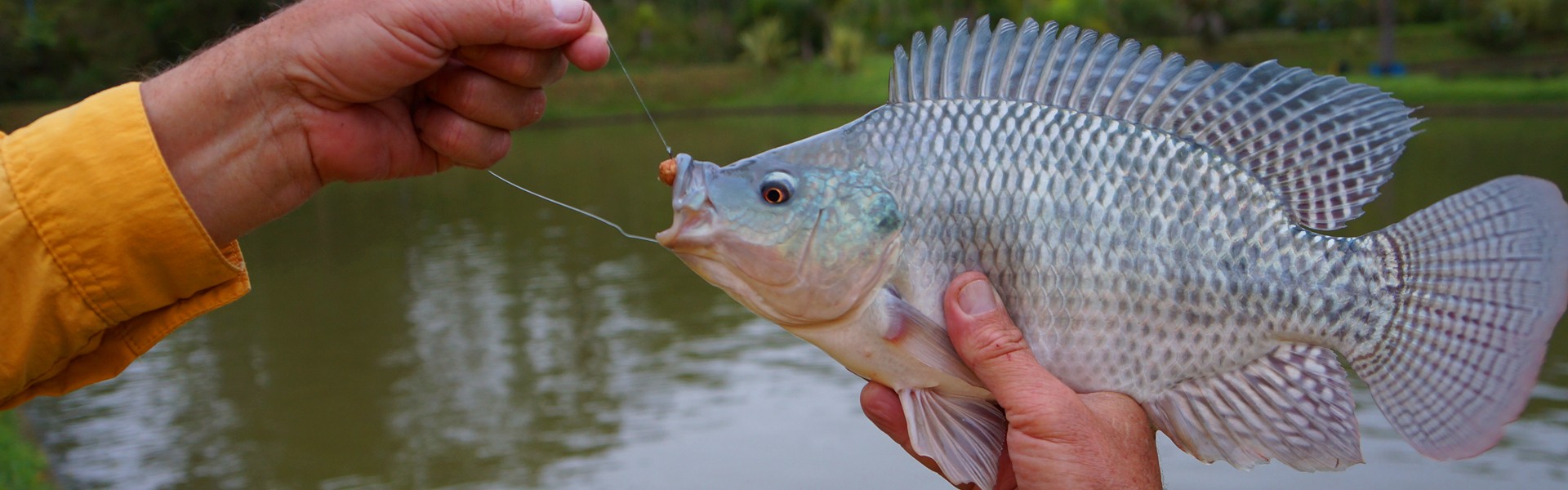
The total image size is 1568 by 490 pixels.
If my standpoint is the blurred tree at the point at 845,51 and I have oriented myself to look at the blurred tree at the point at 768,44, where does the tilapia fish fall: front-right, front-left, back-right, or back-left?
back-left

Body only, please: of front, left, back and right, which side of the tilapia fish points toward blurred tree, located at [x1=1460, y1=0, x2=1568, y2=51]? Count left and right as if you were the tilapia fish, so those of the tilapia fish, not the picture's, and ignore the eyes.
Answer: right

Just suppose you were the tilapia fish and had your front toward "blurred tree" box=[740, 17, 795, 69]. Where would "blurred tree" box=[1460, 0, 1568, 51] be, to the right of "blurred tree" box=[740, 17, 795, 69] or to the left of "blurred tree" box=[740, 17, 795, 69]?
right

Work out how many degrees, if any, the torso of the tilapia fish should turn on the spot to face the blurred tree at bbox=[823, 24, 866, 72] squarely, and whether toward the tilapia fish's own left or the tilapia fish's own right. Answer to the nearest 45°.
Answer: approximately 90° to the tilapia fish's own right

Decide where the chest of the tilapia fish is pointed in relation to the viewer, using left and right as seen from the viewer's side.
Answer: facing to the left of the viewer
